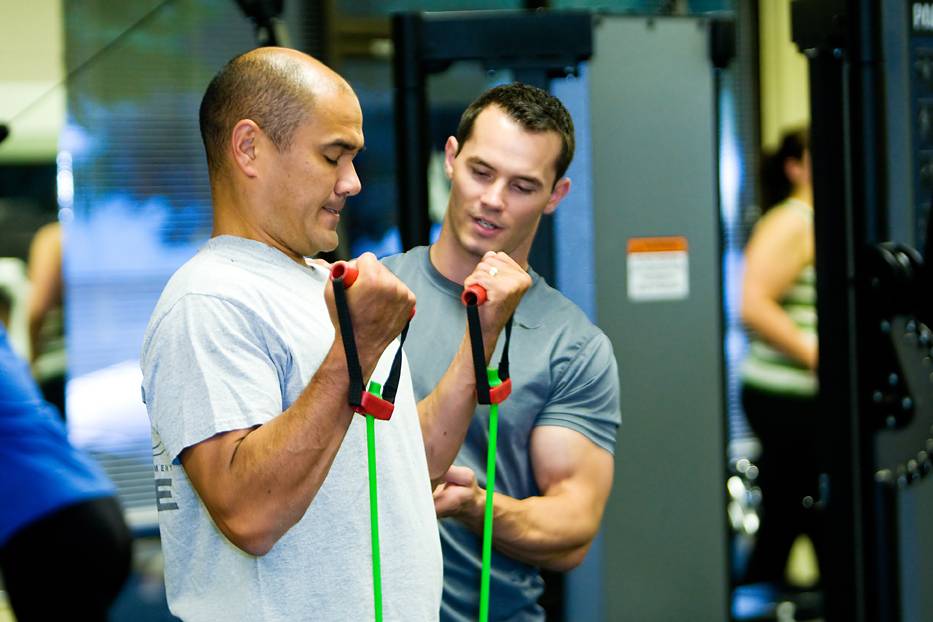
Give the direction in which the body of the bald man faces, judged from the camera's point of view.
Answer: to the viewer's right

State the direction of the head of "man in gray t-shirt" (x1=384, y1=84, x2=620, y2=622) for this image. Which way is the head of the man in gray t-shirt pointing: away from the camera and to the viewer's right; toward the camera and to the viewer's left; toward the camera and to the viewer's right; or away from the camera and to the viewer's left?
toward the camera and to the viewer's left

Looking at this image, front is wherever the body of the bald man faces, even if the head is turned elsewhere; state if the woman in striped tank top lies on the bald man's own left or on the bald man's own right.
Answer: on the bald man's own left

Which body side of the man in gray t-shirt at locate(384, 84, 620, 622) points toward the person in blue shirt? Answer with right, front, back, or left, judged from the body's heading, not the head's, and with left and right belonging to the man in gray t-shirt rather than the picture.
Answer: right

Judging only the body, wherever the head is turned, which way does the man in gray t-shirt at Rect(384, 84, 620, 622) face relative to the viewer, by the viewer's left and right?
facing the viewer and to the left of the viewer

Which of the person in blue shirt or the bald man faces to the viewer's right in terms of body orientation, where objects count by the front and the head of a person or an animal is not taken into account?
the bald man

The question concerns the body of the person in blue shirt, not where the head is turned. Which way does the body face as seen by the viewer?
to the viewer's left
